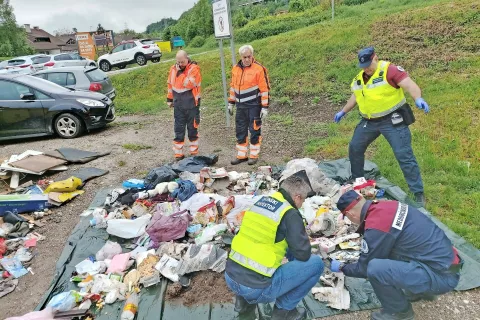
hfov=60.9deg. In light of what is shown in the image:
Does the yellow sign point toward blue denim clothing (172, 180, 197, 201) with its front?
yes

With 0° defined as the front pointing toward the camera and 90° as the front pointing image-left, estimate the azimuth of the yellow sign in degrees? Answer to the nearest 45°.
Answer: approximately 0°

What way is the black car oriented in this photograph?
to the viewer's right

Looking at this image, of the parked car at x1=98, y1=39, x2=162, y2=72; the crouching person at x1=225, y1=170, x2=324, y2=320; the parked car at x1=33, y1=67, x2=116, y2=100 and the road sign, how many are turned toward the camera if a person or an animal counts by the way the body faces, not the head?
1

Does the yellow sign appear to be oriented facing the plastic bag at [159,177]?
yes

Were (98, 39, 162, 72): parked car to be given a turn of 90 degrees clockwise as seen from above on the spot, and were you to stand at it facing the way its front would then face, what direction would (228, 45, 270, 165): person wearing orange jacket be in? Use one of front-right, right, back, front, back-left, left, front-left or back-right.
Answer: back-right

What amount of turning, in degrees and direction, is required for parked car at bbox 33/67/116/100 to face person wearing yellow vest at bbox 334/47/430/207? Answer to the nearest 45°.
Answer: approximately 135° to its left

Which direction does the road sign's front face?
toward the camera

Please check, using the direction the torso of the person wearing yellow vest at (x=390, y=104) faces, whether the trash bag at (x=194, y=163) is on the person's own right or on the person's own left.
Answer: on the person's own right

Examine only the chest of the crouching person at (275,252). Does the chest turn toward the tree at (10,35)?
no

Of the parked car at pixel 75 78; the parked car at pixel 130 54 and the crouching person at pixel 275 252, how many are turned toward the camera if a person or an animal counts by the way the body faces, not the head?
0

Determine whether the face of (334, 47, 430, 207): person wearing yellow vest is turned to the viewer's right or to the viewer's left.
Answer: to the viewer's left

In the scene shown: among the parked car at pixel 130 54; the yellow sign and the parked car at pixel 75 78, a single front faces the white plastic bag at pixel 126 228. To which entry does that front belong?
the yellow sign

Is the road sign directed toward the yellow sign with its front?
no

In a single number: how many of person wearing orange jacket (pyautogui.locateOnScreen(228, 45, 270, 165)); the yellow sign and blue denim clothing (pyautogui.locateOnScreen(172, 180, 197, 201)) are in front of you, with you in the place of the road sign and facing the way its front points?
2

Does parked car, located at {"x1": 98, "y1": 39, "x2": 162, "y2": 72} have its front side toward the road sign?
no
